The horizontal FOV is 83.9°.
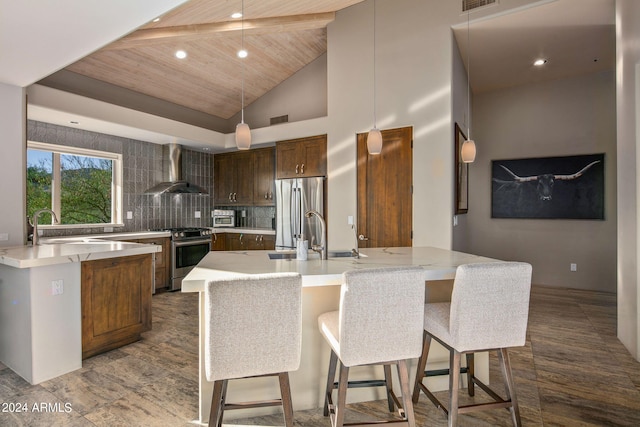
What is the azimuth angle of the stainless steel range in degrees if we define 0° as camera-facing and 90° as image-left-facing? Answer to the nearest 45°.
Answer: approximately 315°

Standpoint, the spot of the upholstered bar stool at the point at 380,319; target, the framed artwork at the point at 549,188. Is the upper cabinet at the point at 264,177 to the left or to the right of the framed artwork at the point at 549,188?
left

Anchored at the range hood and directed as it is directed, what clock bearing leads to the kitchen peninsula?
The kitchen peninsula is roughly at 2 o'clock from the range hood.

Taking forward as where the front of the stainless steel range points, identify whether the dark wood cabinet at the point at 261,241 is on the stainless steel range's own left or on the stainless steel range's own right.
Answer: on the stainless steel range's own left

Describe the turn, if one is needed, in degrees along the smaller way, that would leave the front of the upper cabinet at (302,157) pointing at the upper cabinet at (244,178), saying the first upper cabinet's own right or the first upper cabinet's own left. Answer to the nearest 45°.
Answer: approximately 90° to the first upper cabinet's own right

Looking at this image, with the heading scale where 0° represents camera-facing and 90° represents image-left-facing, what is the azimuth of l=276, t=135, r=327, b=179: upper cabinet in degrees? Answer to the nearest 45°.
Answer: approximately 45°

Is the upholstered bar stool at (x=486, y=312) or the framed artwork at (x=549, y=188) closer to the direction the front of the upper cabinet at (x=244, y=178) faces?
the upholstered bar stool

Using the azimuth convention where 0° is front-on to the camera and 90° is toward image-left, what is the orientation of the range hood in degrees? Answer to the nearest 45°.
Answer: approximately 315°

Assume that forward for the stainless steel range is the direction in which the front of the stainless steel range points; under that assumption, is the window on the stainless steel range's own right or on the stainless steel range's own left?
on the stainless steel range's own right
